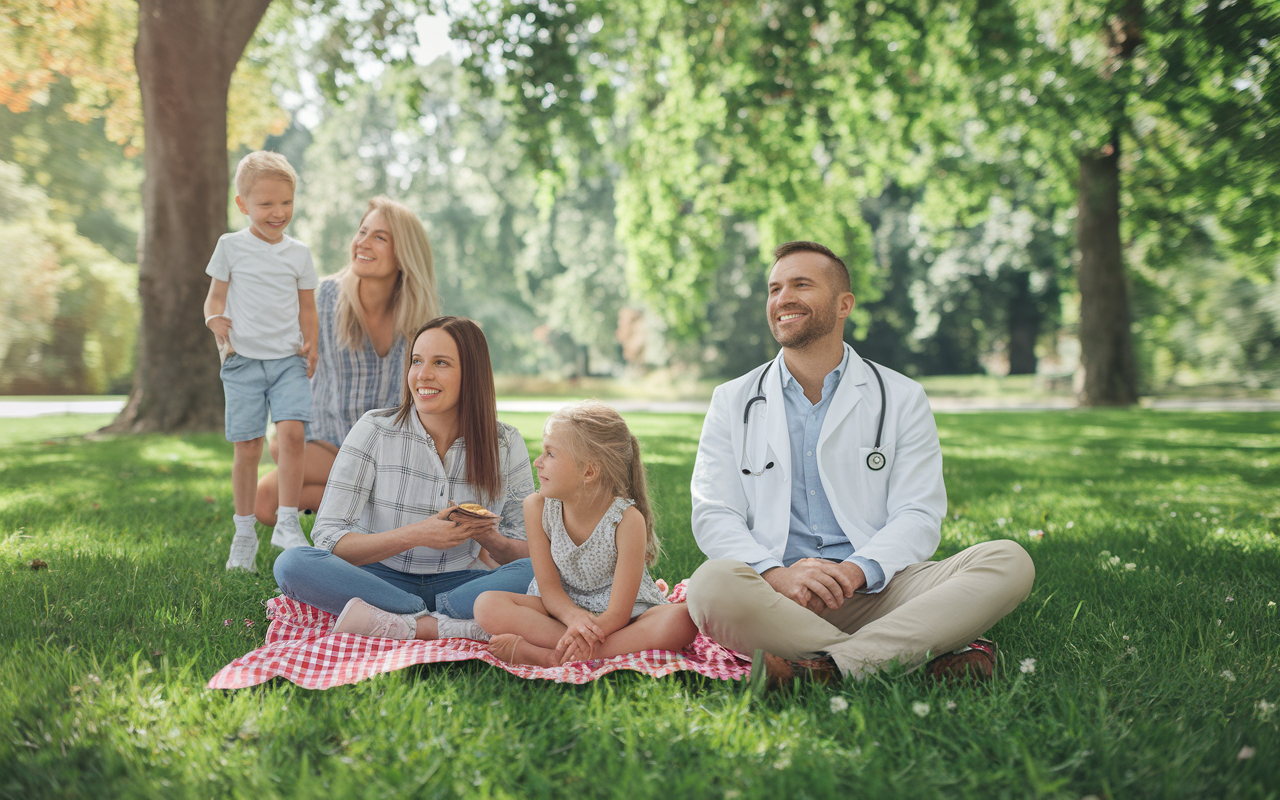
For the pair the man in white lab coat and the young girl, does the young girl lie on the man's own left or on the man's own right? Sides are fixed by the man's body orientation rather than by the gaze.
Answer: on the man's own right

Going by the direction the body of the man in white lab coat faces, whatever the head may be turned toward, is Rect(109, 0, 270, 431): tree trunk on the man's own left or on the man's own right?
on the man's own right

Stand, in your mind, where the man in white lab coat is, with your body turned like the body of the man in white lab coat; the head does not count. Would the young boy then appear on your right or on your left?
on your right

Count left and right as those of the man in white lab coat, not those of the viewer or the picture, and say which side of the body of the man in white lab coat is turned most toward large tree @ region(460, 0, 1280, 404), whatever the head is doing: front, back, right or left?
back

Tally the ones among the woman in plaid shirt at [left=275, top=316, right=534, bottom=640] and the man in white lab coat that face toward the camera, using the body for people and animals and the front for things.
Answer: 2

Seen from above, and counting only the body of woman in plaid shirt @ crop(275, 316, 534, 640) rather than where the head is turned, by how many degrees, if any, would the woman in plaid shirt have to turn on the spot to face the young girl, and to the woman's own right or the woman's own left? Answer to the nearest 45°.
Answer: approximately 45° to the woman's own left

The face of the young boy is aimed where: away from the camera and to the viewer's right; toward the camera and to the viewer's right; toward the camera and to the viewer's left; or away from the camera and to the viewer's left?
toward the camera and to the viewer's right

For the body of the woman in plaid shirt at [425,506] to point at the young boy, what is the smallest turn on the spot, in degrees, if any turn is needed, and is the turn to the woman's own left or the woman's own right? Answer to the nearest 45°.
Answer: approximately 135° to the woman's own right

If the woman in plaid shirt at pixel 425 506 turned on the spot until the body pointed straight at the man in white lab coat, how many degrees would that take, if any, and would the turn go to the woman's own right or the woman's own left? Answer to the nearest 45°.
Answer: approximately 45° to the woman's own left

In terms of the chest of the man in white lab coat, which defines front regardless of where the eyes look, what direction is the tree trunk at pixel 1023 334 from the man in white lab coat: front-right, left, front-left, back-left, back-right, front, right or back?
back

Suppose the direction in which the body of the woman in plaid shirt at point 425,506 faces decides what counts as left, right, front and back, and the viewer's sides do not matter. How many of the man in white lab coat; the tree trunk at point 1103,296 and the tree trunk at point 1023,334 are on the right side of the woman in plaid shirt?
0

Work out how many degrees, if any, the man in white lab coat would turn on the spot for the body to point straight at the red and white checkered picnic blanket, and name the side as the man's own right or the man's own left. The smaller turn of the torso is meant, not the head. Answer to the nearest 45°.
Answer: approximately 45° to the man's own right

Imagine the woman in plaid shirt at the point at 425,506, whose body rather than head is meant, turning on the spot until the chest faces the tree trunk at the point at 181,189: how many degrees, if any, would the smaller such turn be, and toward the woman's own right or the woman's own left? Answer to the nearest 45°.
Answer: approximately 180°

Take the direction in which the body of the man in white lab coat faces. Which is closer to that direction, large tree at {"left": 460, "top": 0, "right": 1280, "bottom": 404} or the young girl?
the young girl

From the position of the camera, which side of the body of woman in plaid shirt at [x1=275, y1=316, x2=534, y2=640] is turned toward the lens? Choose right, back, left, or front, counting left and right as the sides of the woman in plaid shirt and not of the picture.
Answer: front

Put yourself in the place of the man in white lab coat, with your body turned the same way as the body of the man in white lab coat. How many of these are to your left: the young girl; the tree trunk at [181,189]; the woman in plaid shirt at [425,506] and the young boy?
0
